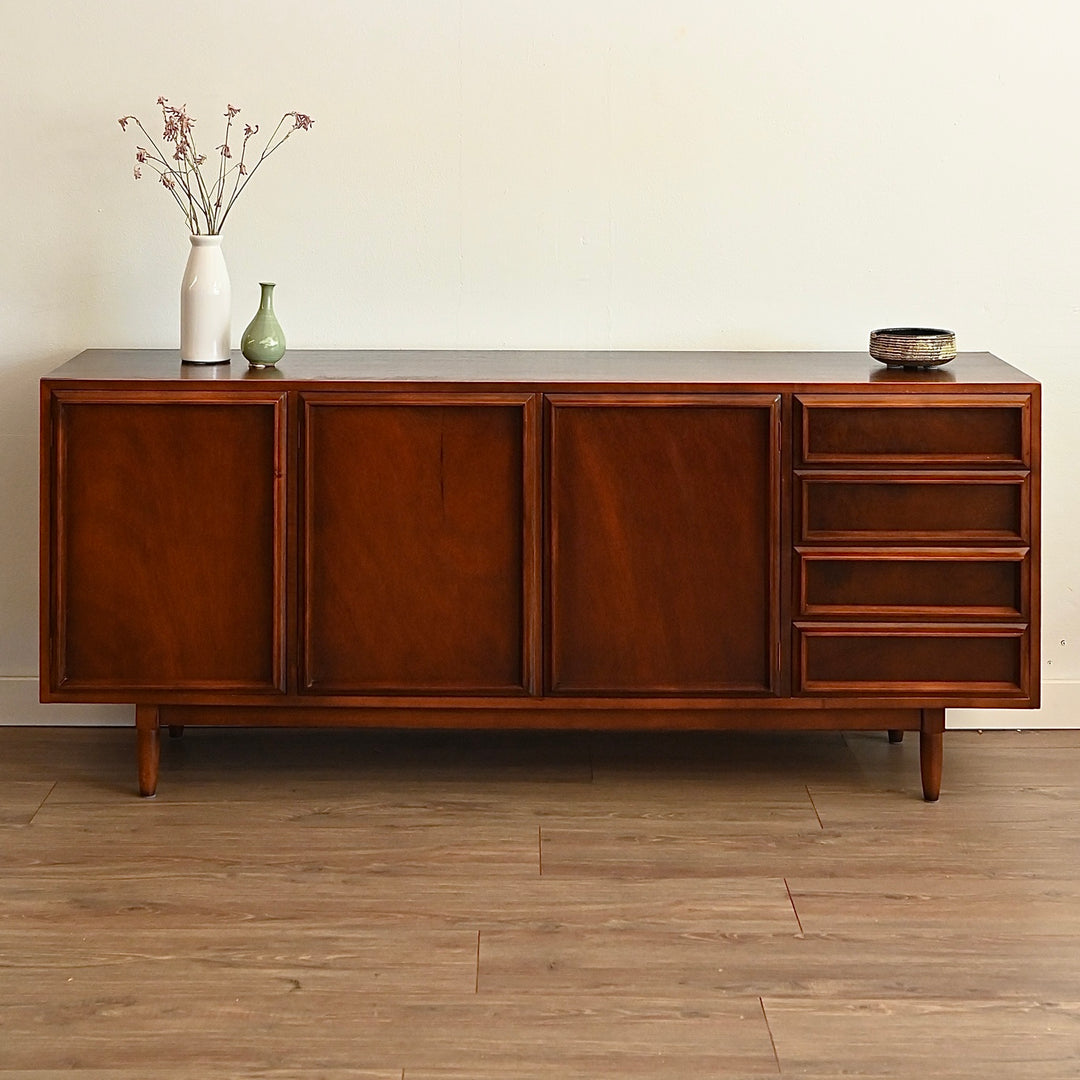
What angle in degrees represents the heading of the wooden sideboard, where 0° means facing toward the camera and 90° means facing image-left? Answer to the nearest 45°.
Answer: approximately 0°
